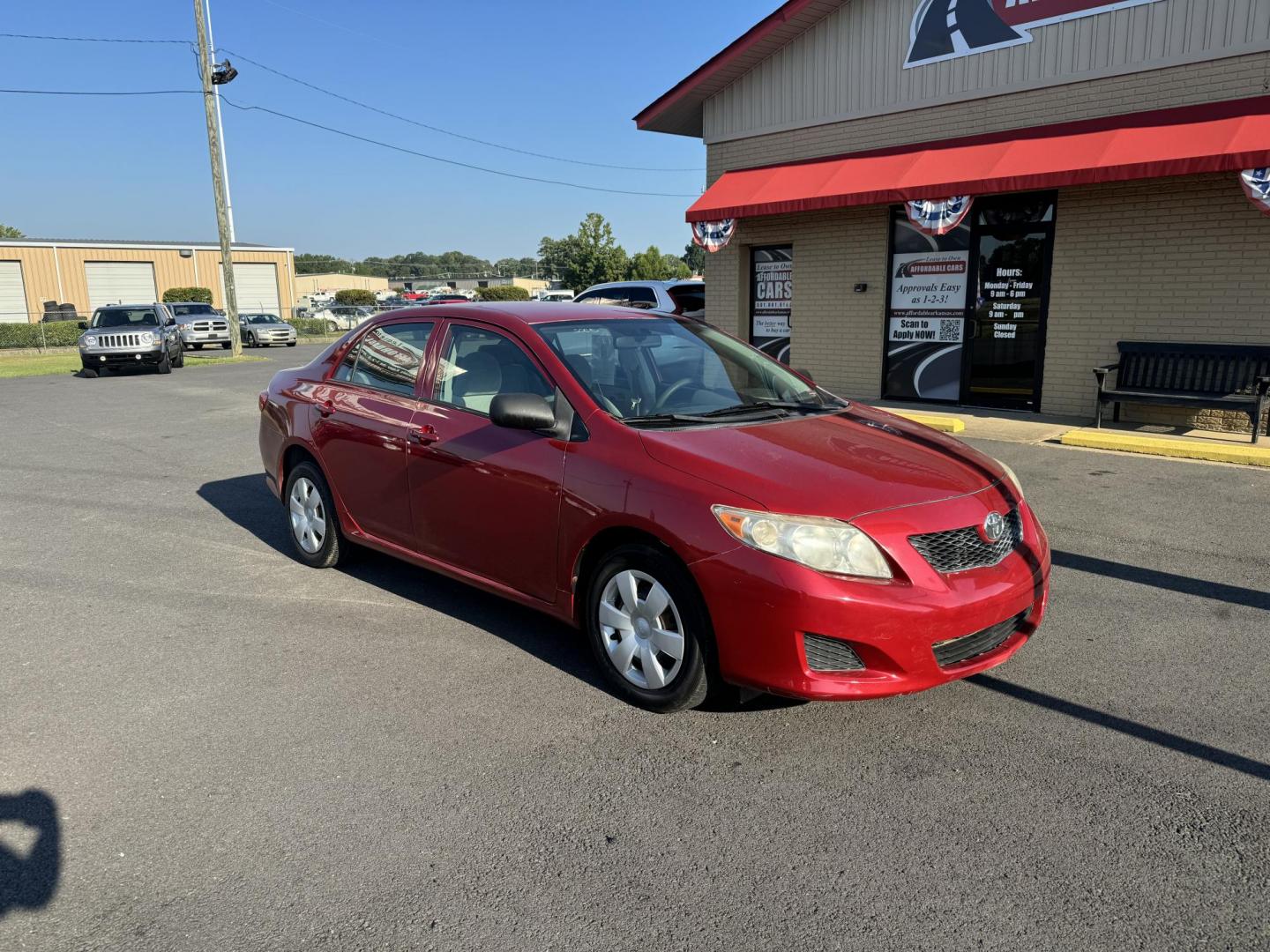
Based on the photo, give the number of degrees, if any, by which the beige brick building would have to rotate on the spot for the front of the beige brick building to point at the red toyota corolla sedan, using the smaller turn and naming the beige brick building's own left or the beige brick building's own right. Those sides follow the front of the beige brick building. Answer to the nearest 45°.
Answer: approximately 45° to the beige brick building's own left

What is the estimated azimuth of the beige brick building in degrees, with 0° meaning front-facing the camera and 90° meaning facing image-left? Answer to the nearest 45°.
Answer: approximately 45°

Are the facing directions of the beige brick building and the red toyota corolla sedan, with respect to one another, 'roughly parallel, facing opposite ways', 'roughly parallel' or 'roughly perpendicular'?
roughly perpendicular

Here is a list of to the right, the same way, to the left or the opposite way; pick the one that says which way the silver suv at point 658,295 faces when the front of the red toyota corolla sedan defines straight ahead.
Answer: the opposite way

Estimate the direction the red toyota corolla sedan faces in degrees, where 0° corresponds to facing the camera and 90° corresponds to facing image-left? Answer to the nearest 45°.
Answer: approximately 315°

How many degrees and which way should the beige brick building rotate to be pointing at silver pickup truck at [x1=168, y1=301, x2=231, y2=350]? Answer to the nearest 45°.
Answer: approximately 90° to its right

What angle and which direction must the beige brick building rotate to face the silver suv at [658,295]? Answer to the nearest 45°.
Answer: approximately 45° to its right

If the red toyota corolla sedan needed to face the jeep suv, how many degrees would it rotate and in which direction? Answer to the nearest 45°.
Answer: approximately 180°

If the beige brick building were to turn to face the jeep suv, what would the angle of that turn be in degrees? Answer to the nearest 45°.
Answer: approximately 45° to its right

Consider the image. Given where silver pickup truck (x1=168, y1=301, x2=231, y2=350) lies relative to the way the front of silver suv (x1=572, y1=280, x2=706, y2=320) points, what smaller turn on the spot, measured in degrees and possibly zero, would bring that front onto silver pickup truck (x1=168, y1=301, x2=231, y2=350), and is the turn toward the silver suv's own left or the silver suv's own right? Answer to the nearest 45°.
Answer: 0° — it already faces it

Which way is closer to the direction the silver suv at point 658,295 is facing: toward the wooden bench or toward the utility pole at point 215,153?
the utility pole
